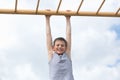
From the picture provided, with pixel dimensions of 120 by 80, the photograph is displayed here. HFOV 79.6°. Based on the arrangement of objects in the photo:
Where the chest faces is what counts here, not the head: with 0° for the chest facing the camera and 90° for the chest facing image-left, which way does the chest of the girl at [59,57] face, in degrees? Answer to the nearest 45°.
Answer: approximately 0°
